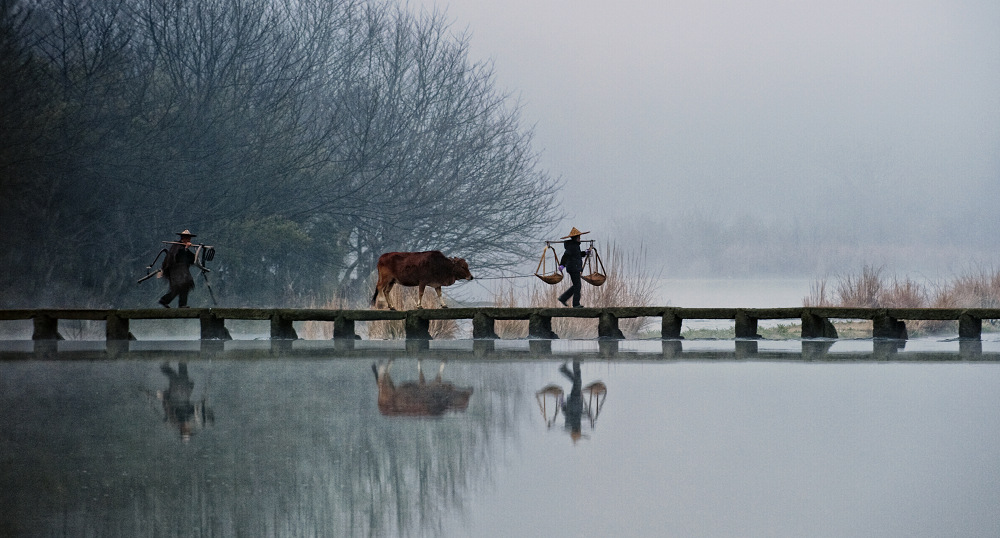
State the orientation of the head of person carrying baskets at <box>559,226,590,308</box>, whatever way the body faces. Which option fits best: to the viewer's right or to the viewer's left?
to the viewer's right

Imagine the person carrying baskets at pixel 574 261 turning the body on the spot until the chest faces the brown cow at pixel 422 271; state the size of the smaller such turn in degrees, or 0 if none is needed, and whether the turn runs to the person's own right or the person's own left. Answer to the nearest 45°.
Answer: approximately 180°

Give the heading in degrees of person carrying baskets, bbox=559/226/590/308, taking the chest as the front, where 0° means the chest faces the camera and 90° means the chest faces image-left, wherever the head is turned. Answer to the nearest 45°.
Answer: approximately 270°

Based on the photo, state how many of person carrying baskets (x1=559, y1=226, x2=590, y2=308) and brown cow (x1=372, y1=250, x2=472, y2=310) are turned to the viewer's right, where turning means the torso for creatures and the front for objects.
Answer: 2

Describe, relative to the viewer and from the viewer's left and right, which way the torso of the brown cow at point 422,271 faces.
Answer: facing to the right of the viewer

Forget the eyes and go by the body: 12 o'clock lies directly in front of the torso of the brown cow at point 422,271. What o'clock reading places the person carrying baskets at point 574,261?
The person carrying baskets is roughly at 12 o'clock from the brown cow.
